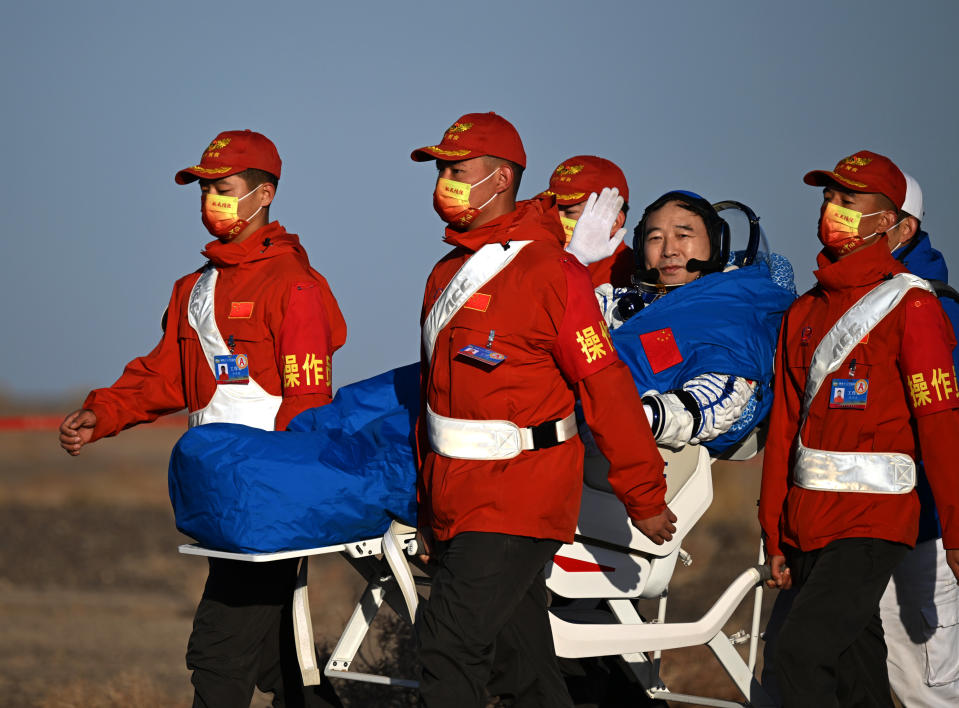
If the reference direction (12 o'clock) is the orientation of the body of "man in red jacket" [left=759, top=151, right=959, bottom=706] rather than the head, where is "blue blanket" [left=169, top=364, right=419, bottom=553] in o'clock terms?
The blue blanket is roughly at 1 o'clock from the man in red jacket.

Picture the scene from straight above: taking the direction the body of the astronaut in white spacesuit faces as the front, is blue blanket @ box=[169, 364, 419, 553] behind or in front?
in front

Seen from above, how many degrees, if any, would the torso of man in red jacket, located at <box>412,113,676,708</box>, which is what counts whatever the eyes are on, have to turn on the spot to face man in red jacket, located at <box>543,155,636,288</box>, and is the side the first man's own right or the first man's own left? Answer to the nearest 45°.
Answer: approximately 135° to the first man's own right

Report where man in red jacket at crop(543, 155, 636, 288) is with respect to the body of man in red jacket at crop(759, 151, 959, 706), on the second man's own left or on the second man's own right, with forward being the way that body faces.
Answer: on the second man's own right

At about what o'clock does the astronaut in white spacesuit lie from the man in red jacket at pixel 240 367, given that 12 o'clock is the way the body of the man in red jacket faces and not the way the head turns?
The astronaut in white spacesuit is roughly at 8 o'clock from the man in red jacket.

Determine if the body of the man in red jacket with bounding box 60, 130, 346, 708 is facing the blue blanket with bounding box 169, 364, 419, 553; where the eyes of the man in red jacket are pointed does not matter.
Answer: no

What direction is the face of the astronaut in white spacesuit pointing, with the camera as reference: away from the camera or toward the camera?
toward the camera

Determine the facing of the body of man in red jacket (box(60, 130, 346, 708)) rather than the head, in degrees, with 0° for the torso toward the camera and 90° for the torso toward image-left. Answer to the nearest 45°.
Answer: approximately 45°

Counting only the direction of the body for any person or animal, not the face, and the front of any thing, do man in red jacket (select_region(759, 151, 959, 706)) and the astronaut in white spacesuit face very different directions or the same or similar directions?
same or similar directions

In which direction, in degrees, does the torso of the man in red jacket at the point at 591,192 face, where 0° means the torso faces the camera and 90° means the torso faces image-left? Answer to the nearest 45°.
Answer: approximately 45°

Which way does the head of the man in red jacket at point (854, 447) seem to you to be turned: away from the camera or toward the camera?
toward the camera

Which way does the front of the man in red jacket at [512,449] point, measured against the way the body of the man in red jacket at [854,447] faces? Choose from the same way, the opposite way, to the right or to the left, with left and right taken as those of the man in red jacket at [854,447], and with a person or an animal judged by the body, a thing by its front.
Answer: the same way

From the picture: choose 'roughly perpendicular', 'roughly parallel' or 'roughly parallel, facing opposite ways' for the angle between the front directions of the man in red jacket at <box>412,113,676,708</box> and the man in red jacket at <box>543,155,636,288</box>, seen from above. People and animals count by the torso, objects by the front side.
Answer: roughly parallel

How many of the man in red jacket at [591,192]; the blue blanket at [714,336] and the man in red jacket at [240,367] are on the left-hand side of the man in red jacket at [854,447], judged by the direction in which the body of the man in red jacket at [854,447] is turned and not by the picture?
0

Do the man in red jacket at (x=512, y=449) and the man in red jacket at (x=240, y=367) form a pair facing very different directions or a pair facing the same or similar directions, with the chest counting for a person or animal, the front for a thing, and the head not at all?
same or similar directions

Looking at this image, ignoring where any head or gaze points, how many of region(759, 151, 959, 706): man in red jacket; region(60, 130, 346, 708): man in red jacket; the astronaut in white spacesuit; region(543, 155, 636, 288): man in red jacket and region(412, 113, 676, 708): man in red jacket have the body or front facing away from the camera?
0

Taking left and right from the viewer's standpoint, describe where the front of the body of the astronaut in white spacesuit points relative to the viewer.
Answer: facing the viewer and to the left of the viewer

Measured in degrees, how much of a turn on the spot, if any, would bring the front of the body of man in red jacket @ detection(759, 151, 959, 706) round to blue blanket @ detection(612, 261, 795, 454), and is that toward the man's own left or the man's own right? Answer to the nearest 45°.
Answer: approximately 90° to the man's own right

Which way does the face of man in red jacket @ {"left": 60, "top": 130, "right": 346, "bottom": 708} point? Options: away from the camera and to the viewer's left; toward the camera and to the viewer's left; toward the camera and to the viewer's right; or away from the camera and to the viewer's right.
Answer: toward the camera and to the viewer's left
